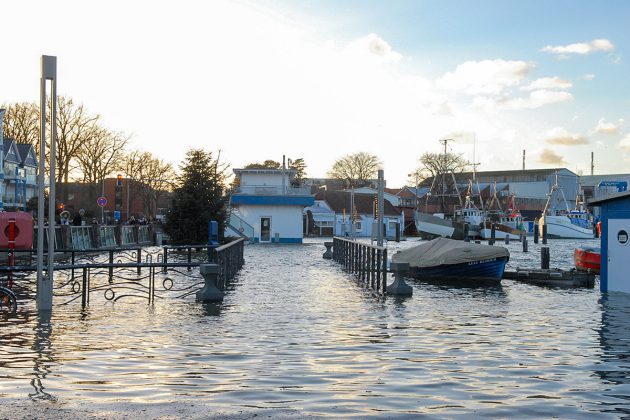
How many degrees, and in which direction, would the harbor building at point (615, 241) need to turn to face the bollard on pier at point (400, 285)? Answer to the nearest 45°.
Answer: approximately 45° to its right

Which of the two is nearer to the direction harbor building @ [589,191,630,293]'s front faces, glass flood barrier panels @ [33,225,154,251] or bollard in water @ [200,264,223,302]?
the bollard in water

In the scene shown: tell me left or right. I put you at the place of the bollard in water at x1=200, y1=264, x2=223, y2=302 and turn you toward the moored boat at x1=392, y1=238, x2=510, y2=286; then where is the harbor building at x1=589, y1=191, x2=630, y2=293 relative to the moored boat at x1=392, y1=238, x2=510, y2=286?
right

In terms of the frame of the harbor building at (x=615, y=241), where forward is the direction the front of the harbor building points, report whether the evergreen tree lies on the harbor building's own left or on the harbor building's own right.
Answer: on the harbor building's own right

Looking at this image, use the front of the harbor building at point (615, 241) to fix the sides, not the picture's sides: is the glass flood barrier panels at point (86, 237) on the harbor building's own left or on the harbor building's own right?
on the harbor building's own right

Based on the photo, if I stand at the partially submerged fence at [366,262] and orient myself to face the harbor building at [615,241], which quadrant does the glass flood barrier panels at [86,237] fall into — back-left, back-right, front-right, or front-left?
back-left

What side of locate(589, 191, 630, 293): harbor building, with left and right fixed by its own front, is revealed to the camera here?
front

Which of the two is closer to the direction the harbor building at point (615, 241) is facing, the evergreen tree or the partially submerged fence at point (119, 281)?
the partially submerged fence

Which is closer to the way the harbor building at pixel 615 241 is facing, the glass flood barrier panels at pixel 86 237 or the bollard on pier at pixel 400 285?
the bollard on pier

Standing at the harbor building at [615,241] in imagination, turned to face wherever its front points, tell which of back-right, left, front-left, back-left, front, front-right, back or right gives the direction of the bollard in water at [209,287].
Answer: front-right
